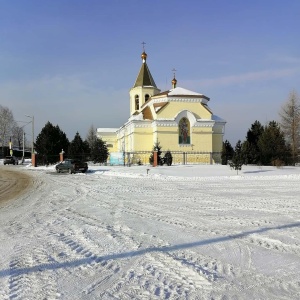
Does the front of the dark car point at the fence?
no

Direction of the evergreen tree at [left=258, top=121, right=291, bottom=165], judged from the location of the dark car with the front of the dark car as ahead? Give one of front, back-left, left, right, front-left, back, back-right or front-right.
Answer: back-right

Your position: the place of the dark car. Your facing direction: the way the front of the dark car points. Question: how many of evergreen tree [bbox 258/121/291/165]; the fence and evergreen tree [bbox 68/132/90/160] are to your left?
0

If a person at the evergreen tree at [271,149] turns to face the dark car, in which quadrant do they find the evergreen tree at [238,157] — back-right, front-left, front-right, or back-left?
front-left

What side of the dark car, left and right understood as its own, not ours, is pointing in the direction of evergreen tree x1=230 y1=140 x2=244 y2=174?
back

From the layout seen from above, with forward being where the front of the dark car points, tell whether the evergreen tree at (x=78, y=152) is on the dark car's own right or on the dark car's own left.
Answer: on the dark car's own right
